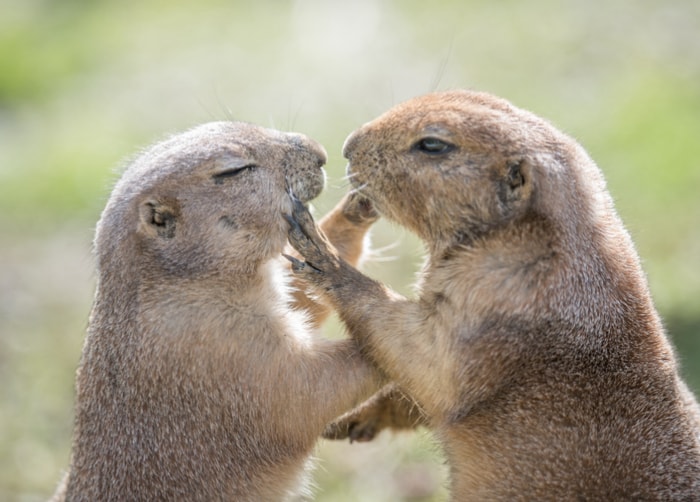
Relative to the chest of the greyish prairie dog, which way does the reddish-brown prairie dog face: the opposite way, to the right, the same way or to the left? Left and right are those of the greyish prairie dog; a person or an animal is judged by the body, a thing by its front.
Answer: the opposite way

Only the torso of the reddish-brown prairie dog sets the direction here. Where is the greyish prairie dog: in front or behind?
in front

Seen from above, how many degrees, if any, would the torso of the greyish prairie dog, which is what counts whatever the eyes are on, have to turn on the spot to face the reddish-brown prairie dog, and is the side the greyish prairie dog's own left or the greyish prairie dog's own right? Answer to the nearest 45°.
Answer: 0° — it already faces it

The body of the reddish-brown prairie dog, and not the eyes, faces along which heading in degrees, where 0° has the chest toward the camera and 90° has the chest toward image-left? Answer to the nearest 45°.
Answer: approximately 90°

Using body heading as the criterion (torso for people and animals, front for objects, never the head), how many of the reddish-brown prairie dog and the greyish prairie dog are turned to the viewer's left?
1

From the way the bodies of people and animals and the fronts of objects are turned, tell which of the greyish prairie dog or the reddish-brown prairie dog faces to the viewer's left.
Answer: the reddish-brown prairie dog

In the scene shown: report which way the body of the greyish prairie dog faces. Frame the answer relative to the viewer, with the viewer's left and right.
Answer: facing to the right of the viewer
